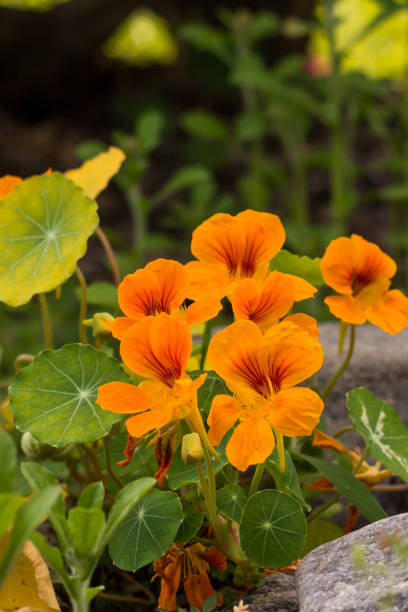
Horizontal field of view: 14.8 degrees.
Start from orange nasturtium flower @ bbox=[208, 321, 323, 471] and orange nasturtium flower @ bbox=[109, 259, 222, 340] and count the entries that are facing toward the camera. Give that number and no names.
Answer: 2

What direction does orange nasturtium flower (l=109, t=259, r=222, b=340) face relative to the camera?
toward the camera

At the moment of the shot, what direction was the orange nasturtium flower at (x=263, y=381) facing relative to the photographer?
facing the viewer

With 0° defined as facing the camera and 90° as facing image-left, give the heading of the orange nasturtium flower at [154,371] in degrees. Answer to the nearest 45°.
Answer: approximately 45°

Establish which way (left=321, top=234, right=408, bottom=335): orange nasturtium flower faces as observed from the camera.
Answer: facing the viewer
